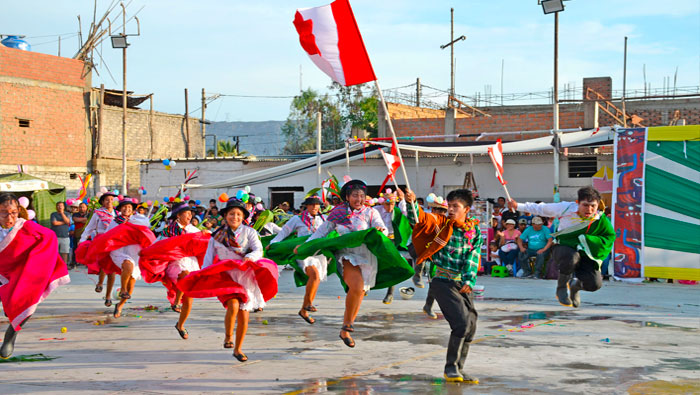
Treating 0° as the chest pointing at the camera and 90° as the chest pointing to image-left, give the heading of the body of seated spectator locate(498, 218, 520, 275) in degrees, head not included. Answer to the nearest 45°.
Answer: approximately 0°

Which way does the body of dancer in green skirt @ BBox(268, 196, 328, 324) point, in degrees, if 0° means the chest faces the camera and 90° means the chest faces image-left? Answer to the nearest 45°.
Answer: approximately 315°

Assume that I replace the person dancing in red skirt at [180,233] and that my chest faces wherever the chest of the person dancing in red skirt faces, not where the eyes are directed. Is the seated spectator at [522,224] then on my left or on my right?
on my left

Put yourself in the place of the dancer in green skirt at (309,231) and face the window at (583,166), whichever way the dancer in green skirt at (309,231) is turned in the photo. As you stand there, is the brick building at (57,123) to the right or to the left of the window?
left

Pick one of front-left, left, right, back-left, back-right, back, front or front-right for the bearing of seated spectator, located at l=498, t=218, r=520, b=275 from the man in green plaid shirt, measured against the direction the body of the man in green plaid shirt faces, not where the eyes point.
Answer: back-left
